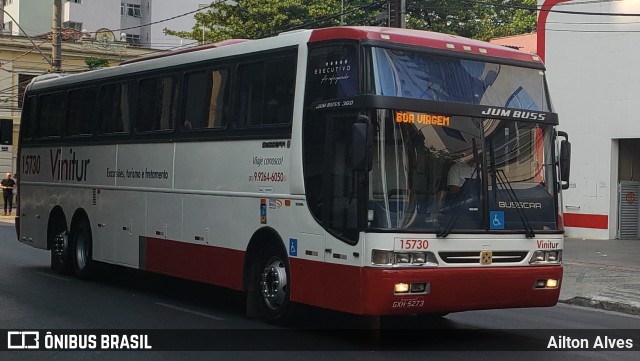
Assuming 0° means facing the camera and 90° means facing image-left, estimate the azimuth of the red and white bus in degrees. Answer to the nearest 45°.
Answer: approximately 315°

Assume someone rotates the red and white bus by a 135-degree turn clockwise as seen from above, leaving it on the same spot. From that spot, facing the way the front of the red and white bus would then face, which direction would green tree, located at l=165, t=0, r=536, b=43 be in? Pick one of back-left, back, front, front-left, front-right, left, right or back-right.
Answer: right

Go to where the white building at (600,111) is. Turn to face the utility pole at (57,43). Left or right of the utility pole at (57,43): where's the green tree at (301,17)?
right

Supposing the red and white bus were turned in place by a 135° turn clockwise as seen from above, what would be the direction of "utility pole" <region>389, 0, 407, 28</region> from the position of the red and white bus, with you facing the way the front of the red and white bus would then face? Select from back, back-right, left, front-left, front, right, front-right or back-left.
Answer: right

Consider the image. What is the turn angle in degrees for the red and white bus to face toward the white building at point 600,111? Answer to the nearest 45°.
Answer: approximately 90° to its left

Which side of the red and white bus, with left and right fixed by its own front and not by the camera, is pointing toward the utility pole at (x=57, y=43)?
back
